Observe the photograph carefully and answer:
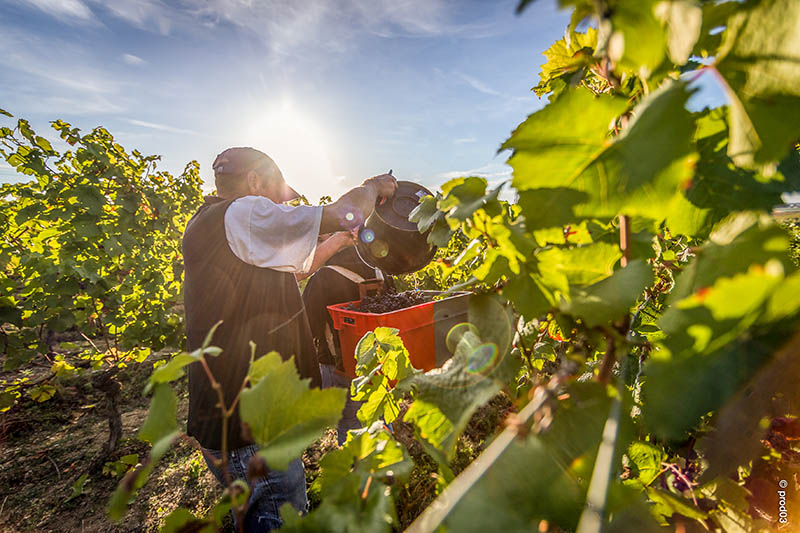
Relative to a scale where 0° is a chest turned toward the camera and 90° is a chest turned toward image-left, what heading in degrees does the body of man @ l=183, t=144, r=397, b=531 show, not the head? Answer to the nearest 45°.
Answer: approximately 225°

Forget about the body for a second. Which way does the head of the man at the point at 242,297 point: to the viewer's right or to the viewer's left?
to the viewer's right

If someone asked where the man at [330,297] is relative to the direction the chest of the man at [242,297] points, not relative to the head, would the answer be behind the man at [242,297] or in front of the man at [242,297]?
in front
